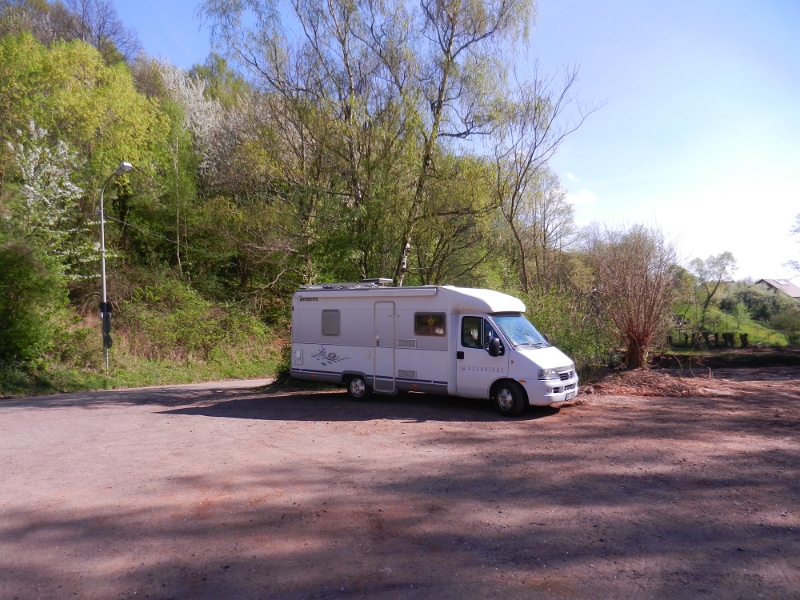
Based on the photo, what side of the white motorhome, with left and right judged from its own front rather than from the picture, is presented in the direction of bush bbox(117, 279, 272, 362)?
back

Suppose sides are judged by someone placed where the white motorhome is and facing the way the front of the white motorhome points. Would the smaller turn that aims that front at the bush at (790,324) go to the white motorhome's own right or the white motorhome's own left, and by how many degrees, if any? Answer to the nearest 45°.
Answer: approximately 90° to the white motorhome's own left

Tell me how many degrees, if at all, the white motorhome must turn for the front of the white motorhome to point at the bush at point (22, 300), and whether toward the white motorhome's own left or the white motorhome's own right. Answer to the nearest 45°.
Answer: approximately 180°

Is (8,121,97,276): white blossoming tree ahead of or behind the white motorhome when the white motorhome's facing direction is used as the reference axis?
behind

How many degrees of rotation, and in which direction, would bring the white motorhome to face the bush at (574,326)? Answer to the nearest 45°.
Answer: approximately 90° to its left

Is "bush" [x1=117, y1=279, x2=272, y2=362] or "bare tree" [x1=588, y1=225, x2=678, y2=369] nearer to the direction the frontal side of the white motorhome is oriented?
the bare tree

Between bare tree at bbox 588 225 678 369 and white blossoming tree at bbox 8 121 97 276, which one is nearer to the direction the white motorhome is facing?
the bare tree

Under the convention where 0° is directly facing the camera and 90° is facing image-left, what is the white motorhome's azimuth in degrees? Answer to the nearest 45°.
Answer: approximately 315°
